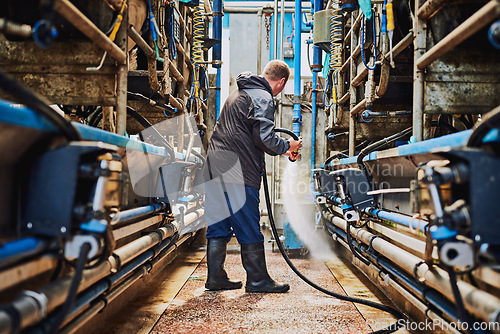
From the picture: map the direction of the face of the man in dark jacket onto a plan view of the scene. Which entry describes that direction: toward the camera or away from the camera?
away from the camera

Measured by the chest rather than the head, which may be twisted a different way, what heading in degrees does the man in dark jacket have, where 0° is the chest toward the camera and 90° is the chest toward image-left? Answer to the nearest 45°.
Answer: approximately 225°
